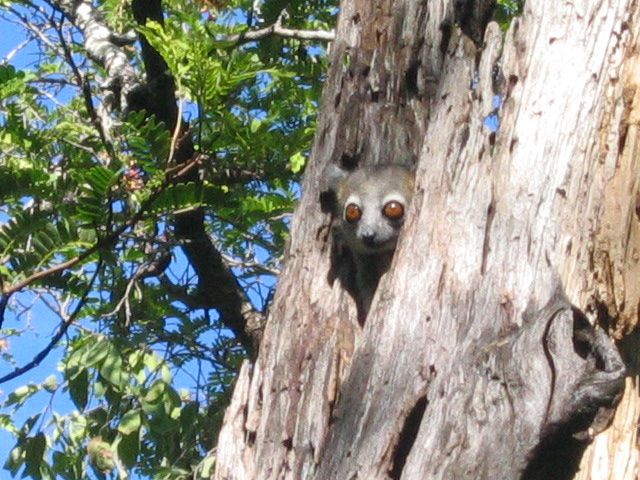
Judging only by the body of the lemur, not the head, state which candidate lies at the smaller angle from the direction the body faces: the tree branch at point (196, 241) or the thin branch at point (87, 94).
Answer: the thin branch

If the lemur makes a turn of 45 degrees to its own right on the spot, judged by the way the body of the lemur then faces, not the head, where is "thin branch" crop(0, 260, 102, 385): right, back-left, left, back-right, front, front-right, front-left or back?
front-right

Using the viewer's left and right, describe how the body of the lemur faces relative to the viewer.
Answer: facing the viewer

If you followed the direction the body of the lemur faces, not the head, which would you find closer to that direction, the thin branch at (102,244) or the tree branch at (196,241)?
the thin branch

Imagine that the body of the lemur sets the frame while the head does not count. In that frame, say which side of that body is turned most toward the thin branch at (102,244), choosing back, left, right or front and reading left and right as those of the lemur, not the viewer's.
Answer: right

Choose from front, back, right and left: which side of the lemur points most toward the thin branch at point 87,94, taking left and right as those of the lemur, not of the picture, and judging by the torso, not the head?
right

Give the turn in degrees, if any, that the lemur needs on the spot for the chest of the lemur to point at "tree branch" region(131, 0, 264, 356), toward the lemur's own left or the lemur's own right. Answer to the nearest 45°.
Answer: approximately 135° to the lemur's own right
